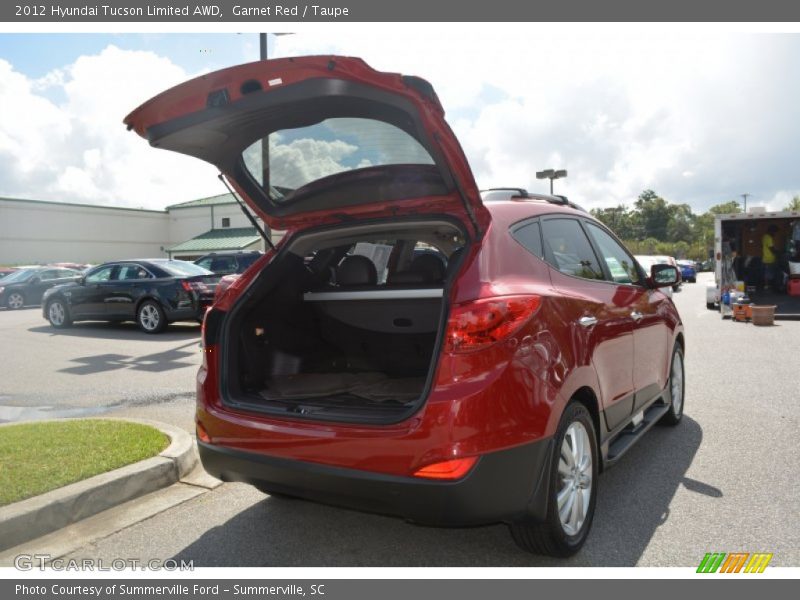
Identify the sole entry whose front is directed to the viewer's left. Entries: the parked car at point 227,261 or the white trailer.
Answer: the parked car

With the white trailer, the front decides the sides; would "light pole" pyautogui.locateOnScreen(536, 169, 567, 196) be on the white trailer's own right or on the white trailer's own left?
on the white trailer's own left

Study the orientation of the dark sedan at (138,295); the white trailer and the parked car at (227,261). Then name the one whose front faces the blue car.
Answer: the white trailer

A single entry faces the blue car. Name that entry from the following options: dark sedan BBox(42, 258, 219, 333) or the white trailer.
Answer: the white trailer

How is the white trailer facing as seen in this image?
away from the camera

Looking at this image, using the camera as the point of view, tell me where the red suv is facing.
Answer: facing away from the viewer and to the right of the viewer

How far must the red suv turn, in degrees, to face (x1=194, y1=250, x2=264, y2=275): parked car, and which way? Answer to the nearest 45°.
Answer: approximately 45° to its left

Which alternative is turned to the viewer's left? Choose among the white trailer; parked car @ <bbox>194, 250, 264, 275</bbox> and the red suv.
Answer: the parked car

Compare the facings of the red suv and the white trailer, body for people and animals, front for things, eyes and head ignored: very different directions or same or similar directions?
same or similar directions

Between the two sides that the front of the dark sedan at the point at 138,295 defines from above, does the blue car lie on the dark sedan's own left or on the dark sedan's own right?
on the dark sedan's own right

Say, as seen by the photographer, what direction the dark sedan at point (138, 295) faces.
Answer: facing away from the viewer and to the left of the viewer

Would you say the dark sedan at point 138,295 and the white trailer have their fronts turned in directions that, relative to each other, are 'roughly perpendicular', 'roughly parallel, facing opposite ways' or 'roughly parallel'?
roughly perpendicular

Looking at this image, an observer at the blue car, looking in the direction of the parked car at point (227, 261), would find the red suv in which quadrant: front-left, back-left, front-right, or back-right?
front-left

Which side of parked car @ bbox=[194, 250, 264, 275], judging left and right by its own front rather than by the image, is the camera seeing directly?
left

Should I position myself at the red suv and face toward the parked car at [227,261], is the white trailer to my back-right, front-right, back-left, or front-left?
front-right
